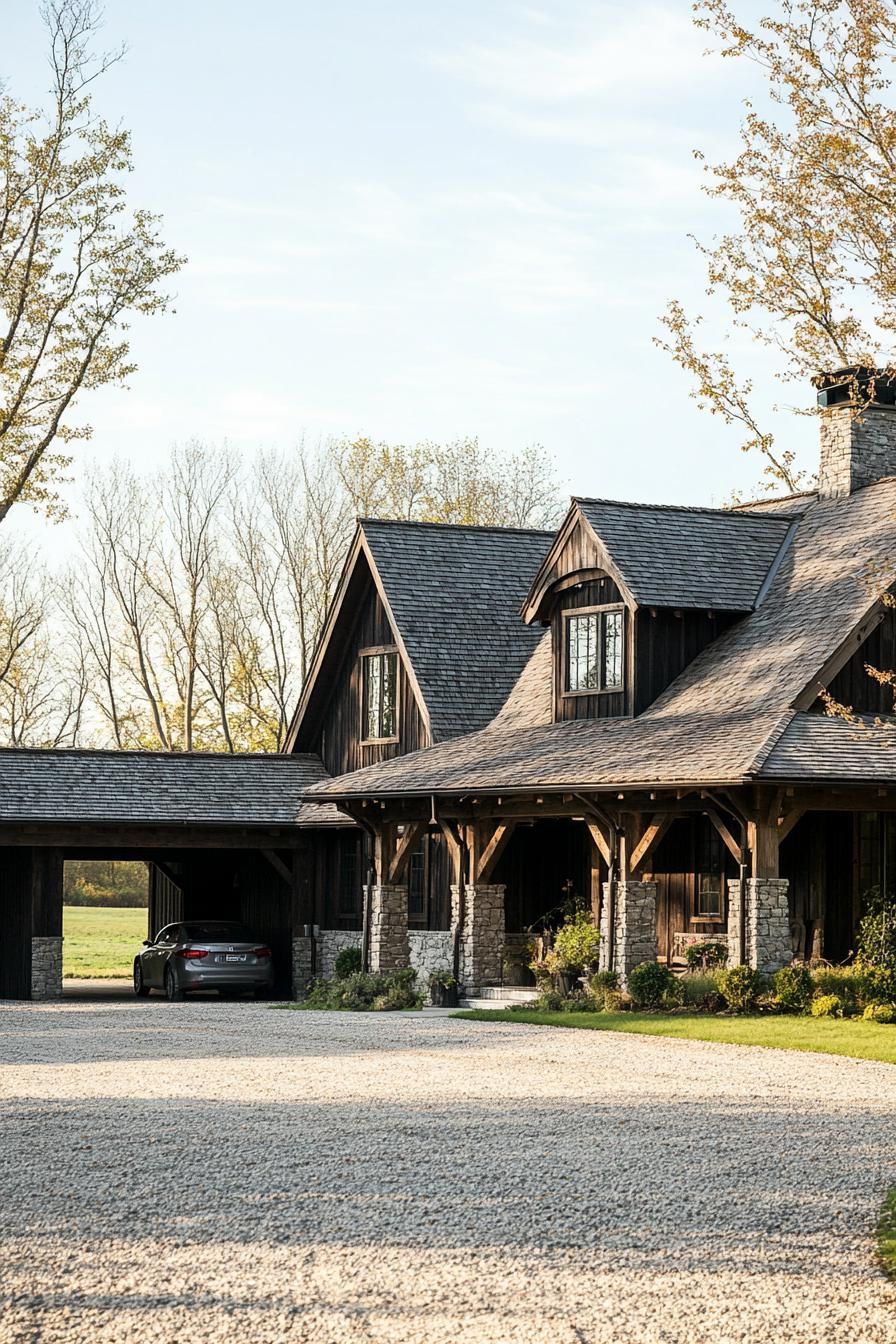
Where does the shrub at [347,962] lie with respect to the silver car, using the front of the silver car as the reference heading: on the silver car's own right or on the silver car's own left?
on the silver car's own right

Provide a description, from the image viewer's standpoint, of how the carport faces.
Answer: facing the viewer

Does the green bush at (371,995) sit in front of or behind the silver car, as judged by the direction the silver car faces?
behind

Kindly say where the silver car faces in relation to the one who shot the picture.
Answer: facing away from the viewer and to the left of the viewer

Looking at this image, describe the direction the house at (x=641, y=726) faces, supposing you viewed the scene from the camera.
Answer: facing the viewer and to the left of the viewer
